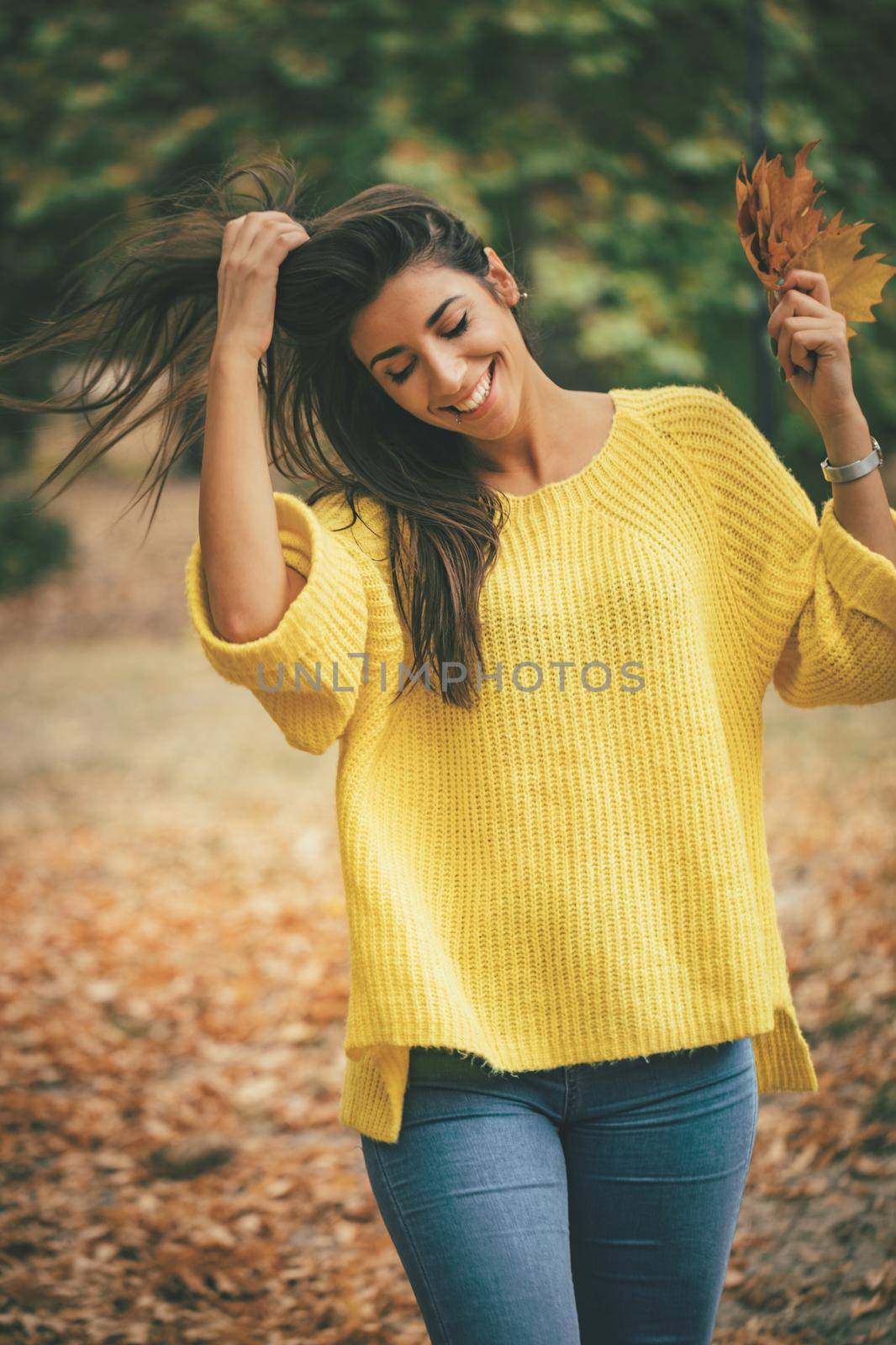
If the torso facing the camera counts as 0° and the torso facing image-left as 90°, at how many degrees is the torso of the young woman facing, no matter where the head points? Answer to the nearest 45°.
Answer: approximately 0°
